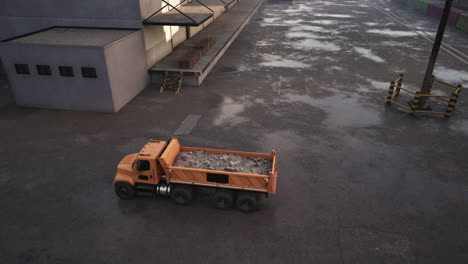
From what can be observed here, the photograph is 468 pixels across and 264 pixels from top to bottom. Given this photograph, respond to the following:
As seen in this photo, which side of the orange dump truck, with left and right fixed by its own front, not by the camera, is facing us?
left

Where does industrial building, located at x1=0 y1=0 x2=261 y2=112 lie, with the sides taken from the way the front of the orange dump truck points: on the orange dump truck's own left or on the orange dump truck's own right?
on the orange dump truck's own right
